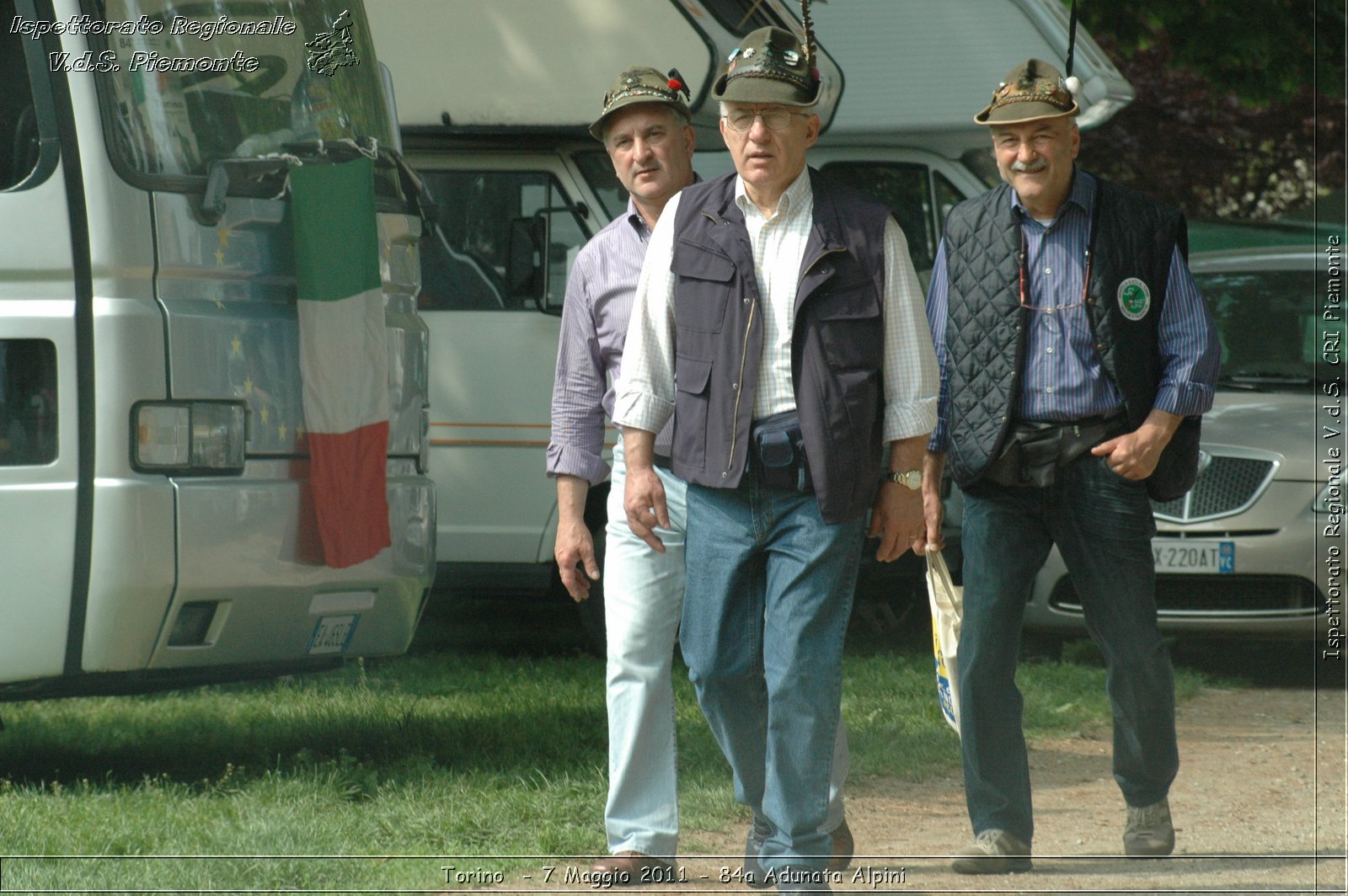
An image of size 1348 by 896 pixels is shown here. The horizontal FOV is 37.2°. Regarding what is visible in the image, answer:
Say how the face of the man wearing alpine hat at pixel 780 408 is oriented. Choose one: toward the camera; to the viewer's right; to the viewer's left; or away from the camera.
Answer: toward the camera

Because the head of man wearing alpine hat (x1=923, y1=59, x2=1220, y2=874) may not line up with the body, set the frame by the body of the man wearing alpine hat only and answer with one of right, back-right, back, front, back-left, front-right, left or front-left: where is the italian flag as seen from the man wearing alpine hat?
right

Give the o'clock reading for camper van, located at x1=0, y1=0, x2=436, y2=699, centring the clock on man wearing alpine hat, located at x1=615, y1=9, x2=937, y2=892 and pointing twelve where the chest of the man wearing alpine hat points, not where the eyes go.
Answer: The camper van is roughly at 4 o'clock from the man wearing alpine hat.

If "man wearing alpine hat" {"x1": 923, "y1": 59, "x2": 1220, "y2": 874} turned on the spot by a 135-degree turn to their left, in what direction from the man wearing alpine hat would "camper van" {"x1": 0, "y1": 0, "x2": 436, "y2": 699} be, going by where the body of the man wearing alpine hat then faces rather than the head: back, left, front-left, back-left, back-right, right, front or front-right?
back-left

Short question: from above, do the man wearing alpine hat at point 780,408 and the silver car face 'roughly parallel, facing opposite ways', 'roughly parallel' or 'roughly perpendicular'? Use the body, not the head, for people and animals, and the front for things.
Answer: roughly parallel

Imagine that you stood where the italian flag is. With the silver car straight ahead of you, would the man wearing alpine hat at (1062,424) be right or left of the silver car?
right

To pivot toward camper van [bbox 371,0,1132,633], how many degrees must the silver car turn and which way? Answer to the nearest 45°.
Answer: approximately 90° to its right

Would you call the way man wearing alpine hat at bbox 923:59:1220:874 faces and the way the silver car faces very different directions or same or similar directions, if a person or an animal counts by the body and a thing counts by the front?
same or similar directions

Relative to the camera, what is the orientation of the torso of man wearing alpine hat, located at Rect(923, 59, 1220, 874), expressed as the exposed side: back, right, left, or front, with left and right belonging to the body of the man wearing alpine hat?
front

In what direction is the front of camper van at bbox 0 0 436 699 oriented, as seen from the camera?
facing the viewer and to the right of the viewer
